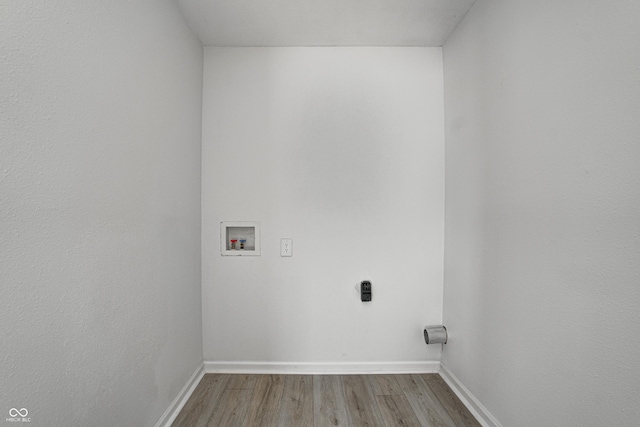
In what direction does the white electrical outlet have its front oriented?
toward the camera
